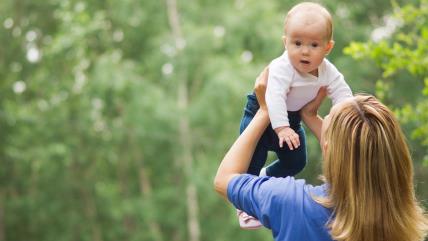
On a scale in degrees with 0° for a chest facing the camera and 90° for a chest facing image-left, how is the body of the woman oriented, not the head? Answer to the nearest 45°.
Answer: approximately 135°

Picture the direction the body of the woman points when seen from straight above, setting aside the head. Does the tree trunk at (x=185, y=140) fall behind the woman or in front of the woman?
in front

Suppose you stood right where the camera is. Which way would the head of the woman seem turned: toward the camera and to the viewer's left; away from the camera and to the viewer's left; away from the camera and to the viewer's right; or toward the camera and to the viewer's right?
away from the camera and to the viewer's left

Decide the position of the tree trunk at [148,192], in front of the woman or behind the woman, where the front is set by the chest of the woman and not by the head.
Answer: in front
